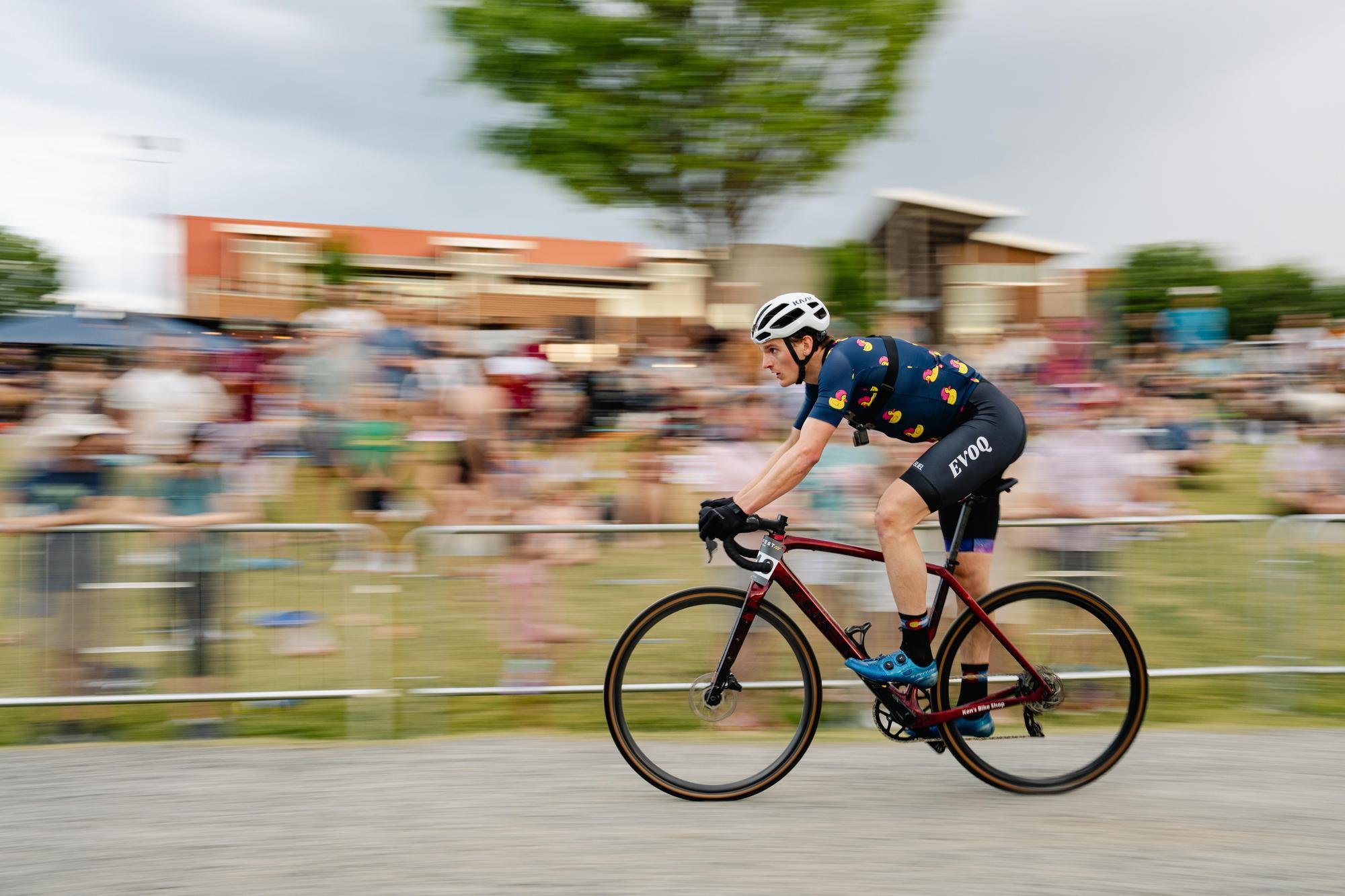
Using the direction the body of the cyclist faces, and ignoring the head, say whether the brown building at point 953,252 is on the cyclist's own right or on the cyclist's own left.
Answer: on the cyclist's own right

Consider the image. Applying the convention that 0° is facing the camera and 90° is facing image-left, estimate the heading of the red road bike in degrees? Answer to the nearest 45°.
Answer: approximately 90°

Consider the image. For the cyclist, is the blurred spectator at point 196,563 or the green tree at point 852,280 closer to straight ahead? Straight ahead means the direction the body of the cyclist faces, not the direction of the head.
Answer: the blurred spectator

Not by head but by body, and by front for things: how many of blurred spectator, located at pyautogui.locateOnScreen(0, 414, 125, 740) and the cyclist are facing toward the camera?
1

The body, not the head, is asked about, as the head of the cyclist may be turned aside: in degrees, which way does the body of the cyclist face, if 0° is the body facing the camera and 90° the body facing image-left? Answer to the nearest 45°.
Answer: approximately 90°

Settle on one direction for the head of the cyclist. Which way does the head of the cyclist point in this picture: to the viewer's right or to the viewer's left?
to the viewer's left
